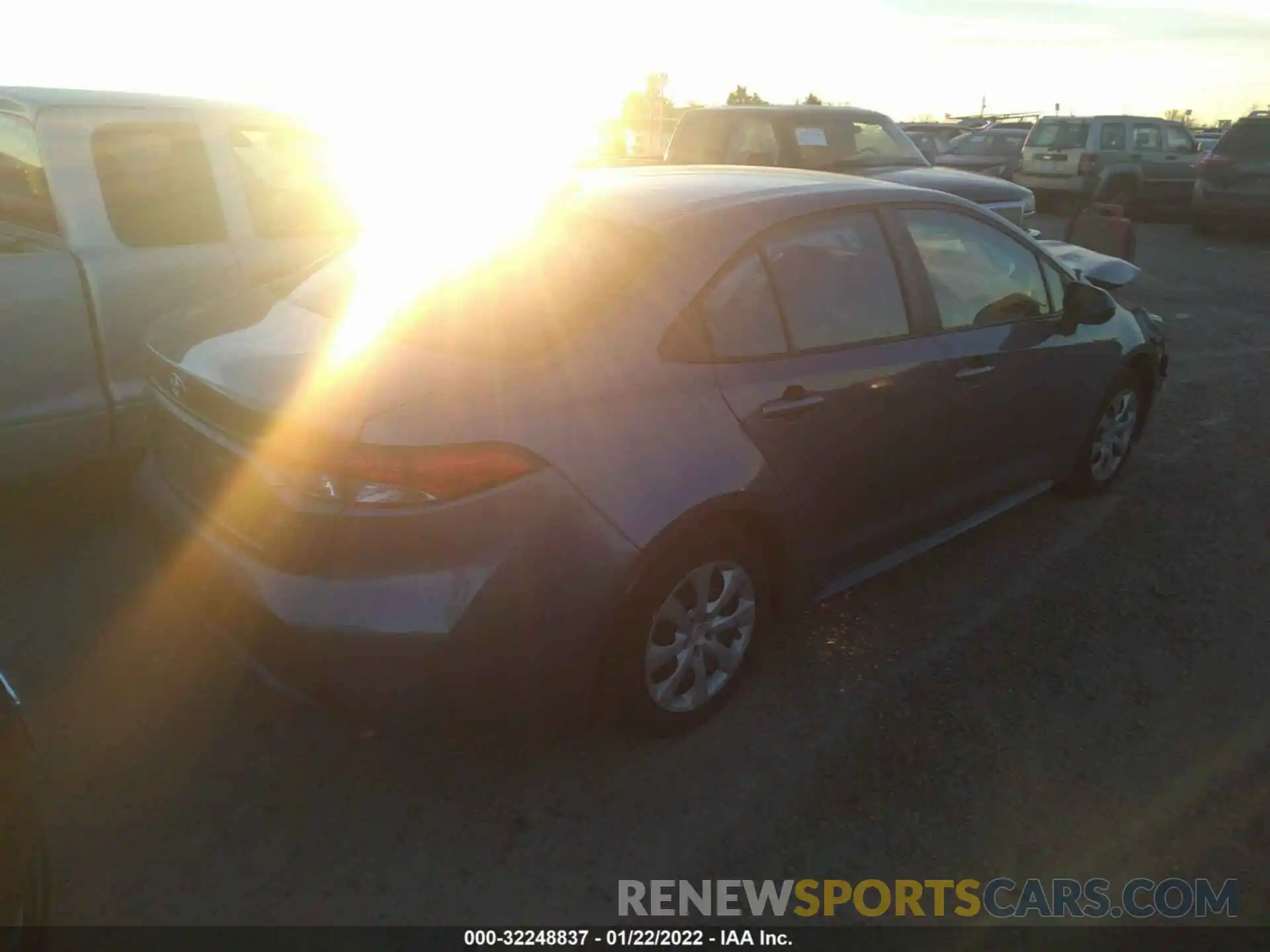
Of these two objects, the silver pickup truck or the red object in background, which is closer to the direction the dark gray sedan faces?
the red object in background

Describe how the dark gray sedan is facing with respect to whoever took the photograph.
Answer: facing away from the viewer and to the right of the viewer

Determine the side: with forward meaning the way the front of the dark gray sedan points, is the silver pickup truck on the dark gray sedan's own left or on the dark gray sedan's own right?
on the dark gray sedan's own left

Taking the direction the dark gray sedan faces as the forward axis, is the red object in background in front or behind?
in front
